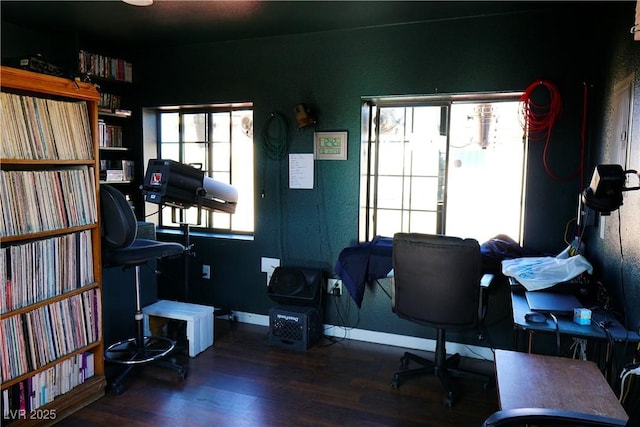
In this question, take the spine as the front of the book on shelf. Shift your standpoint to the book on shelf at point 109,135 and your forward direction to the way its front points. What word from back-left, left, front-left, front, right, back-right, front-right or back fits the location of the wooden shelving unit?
front-right

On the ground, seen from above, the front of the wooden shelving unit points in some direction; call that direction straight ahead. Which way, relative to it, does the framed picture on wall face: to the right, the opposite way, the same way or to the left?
to the right

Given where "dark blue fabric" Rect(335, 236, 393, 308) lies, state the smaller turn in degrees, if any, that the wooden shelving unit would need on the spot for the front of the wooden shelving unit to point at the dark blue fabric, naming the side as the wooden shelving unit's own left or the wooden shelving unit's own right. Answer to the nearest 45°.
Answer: approximately 45° to the wooden shelving unit's own left

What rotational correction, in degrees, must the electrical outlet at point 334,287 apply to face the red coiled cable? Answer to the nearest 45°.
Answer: approximately 90° to its left

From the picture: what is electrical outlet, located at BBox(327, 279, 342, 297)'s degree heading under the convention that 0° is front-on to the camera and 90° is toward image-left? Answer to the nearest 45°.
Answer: approximately 0°

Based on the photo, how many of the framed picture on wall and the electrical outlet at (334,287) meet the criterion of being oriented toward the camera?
2

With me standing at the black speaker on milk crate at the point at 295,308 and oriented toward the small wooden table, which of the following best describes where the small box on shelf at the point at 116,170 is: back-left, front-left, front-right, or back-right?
back-right
